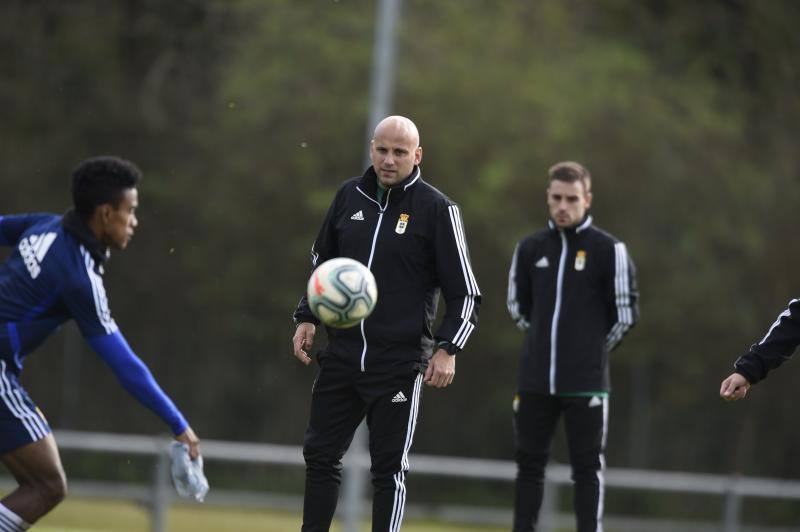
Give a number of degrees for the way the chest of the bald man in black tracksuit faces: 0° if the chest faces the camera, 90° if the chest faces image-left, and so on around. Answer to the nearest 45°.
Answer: approximately 45°

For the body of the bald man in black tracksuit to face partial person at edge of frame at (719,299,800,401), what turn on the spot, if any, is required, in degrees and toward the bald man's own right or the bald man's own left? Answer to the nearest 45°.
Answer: approximately 135° to the bald man's own left

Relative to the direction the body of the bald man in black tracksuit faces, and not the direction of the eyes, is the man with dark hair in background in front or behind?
behind

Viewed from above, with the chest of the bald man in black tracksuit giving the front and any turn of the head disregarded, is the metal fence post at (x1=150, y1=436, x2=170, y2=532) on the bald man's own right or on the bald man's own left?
on the bald man's own right

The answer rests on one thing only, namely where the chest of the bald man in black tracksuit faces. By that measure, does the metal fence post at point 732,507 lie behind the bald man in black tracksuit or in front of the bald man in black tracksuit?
behind
